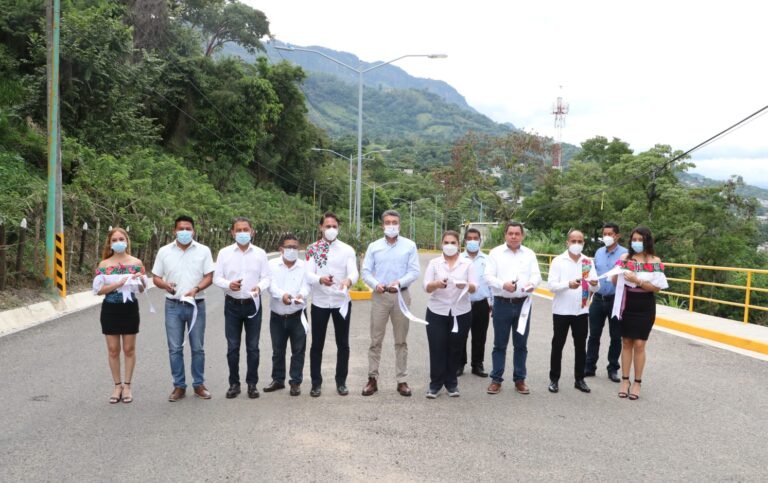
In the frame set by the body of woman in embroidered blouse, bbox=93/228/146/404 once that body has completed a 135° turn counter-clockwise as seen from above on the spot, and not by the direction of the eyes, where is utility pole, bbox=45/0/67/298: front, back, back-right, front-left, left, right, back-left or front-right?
front-left

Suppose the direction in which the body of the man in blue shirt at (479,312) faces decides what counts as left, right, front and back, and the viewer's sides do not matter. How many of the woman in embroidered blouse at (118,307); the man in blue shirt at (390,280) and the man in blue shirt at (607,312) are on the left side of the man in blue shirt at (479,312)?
1

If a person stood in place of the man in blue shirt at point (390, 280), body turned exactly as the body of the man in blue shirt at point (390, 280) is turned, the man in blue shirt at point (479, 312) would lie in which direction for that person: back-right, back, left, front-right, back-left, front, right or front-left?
back-left

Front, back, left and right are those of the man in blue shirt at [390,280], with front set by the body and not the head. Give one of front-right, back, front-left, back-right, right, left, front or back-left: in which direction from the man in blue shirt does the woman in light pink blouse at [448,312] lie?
left

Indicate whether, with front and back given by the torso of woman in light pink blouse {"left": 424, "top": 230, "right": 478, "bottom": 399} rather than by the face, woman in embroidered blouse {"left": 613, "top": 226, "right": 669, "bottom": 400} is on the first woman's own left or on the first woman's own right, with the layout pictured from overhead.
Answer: on the first woman's own left
